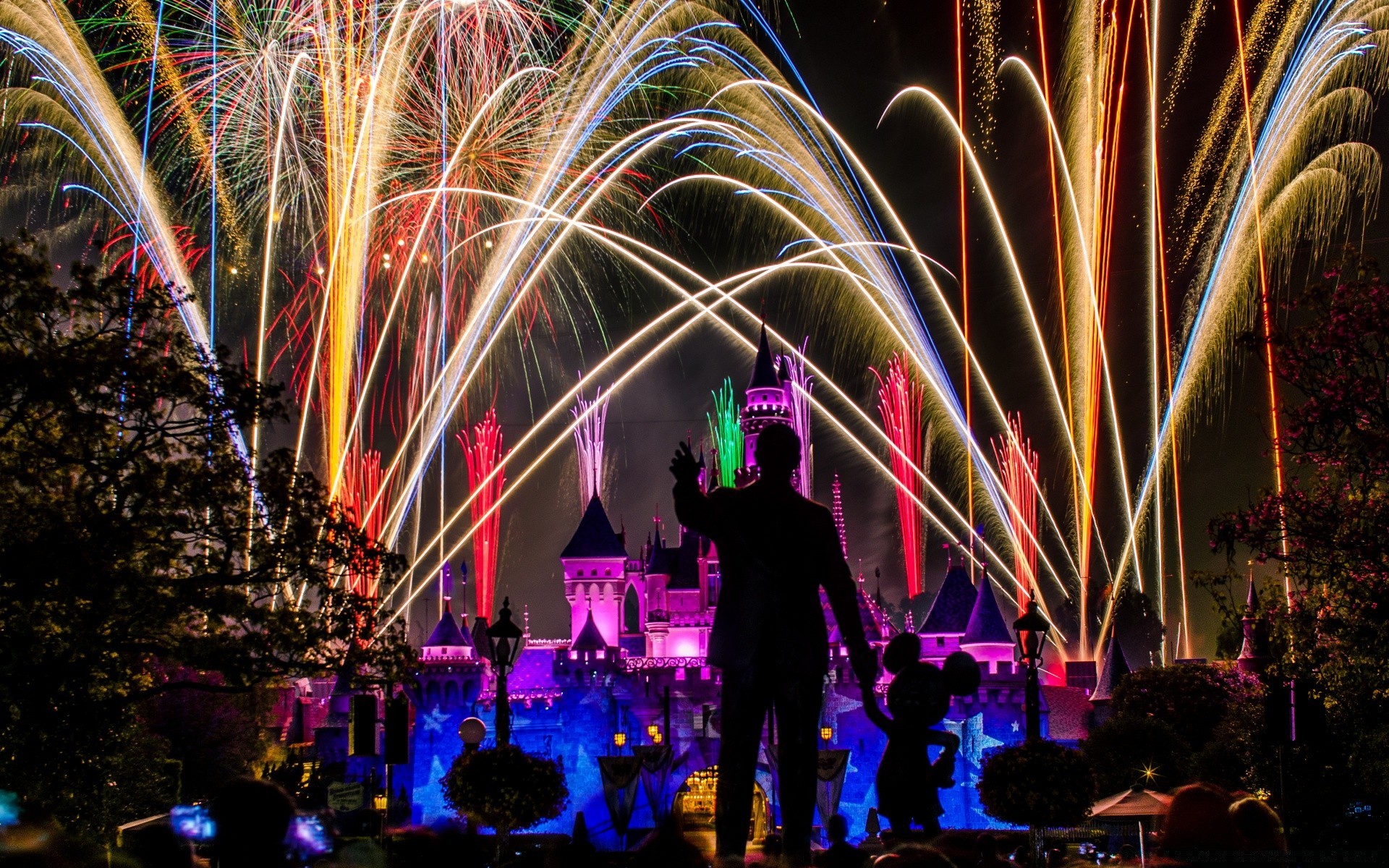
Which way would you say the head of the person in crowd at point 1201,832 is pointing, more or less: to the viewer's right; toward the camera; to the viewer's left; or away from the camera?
away from the camera

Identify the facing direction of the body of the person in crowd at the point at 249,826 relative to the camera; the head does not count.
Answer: away from the camera

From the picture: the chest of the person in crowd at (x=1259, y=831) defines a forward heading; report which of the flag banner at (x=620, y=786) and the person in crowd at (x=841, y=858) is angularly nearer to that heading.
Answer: the flag banner

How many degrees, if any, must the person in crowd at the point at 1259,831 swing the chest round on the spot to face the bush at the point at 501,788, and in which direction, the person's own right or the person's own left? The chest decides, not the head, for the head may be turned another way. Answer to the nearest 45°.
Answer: approximately 45° to the person's own left

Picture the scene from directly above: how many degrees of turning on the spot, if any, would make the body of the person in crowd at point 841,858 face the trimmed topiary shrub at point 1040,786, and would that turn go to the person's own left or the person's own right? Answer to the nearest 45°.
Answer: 0° — they already face it

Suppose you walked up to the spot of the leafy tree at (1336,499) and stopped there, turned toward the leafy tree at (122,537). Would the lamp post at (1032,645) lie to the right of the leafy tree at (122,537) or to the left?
right

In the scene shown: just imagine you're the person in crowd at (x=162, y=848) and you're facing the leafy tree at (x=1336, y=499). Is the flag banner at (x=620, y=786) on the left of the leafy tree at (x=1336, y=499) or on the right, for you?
left

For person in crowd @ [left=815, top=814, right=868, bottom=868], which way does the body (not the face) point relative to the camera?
away from the camera
